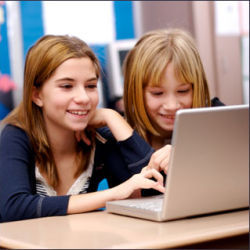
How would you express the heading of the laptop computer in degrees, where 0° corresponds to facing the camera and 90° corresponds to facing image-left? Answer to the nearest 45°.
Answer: approximately 135°
